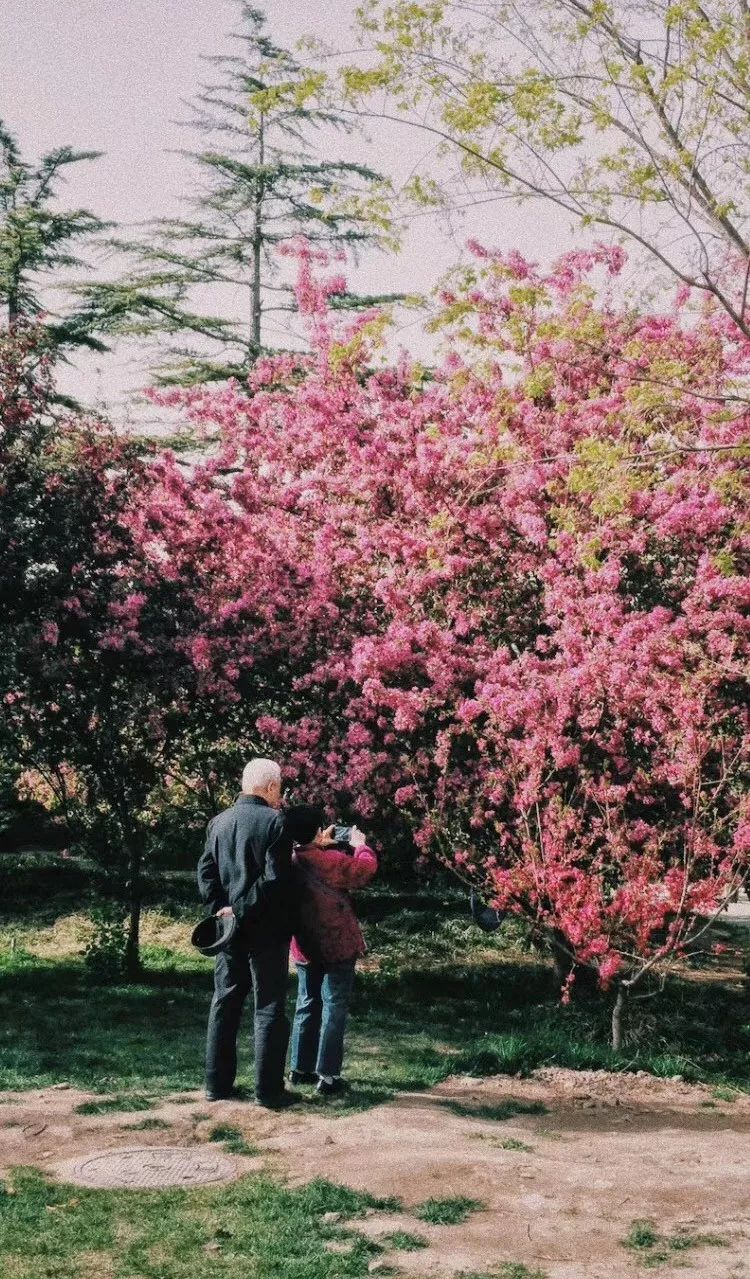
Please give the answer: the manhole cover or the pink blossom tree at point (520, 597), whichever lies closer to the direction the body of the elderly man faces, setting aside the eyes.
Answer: the pink blossom tree

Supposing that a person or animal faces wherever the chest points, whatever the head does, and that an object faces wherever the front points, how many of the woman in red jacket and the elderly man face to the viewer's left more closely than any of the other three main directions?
0

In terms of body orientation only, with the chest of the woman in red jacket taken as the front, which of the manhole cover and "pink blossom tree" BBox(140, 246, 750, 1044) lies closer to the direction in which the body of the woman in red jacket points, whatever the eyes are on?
the pink blossom tree

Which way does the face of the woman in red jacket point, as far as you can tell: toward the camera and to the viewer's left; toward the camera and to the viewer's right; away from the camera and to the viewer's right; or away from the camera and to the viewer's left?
away from the camera and to the viewer's right

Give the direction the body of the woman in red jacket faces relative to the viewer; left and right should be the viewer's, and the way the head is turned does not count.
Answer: facing away from the viewer and to the right of the viewer

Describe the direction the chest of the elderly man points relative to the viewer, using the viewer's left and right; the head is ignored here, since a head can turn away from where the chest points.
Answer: facing away from the viewer and to the right of the viewer

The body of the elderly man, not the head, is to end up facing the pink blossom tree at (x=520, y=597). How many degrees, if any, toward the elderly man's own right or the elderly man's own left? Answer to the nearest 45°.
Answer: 0° — they already face it

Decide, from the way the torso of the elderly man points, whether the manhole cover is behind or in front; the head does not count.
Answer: behind

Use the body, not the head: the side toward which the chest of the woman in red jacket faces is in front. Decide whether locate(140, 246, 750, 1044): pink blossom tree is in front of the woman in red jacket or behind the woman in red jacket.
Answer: in front

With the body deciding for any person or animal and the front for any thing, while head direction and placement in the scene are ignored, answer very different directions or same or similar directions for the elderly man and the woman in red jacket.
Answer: same or similar directions

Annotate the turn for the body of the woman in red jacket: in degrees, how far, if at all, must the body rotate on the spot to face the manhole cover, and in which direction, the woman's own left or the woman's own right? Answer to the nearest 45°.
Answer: approximately 180°
